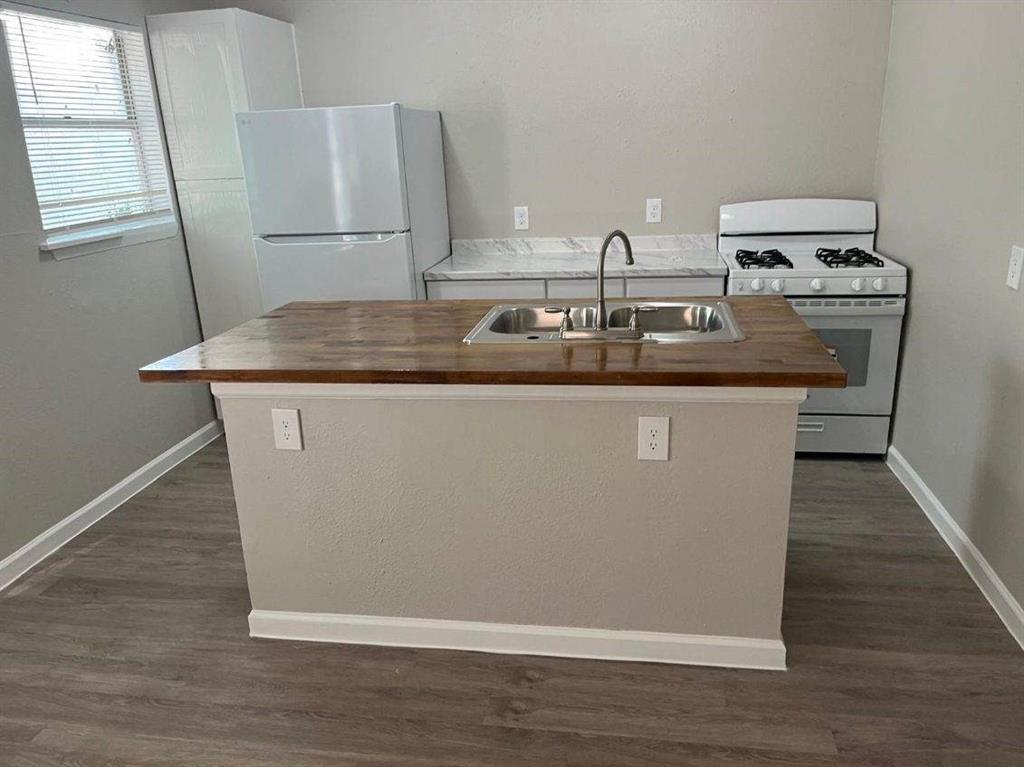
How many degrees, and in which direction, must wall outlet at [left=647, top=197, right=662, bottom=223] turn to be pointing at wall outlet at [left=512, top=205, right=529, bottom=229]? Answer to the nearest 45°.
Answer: approximately 90° to its right

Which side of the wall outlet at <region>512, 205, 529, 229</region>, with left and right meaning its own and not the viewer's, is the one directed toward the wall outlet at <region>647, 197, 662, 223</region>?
left

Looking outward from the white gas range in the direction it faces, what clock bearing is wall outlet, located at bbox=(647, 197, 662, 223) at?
The wall outlet is roughly at 4 o'clock from the white gas range.

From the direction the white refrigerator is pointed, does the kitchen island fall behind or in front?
in front

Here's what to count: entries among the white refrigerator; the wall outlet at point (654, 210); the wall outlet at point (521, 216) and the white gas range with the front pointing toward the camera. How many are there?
4

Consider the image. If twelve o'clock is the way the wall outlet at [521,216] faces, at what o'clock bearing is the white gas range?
The white gas range is roughly at 10 o'clock from the wall outlet.

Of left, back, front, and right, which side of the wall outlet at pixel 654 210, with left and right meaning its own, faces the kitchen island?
front

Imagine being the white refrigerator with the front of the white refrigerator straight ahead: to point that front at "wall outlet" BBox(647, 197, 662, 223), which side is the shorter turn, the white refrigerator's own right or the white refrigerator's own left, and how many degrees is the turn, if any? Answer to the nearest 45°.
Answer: approximately 90° to the white refrigerator's own left

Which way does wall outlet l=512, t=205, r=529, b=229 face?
toward the camera

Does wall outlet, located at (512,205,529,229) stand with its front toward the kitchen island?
yes

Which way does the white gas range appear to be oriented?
toward the camera
